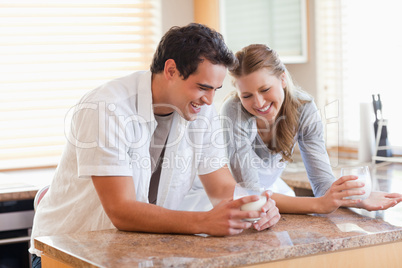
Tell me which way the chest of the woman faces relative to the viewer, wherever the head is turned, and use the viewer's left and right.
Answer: facing the viewer

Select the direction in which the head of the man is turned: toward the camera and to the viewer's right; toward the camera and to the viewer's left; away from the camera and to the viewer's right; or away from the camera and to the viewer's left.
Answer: toward the camera and to the viewer's right

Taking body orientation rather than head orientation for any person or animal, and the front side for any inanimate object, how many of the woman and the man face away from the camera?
0

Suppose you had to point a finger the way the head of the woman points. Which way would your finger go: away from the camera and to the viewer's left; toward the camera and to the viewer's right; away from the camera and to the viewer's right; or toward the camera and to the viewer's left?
toward the camera and to the viewer's left

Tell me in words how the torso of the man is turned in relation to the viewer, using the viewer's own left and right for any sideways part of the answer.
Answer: facing the viewer and to the right of the viewer

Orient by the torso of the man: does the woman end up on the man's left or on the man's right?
on the man's left

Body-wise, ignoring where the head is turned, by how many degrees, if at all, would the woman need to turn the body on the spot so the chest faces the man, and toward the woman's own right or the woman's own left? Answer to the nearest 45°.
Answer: approximately 45° to the woman's own right

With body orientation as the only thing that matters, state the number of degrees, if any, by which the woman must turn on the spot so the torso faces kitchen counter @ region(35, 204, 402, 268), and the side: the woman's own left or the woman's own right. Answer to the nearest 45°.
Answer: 0° — they already face it
